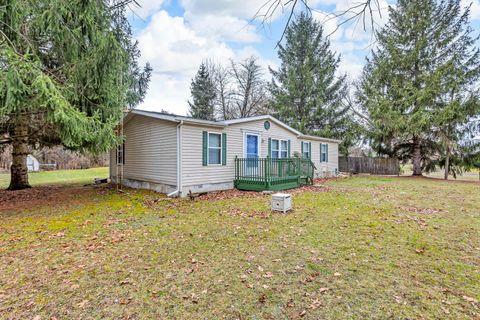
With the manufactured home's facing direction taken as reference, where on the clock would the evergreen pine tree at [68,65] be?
The evergreen pine tree is roughly at 3 o'clock from the manufactured home.

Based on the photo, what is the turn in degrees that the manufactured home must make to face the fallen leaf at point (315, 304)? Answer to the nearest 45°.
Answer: approximately 45° to its right

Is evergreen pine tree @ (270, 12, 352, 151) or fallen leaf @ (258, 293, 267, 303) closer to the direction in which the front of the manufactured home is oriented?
the fallen leaf

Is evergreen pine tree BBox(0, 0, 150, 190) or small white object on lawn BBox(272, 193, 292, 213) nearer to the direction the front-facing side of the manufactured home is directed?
the small white object on lawn

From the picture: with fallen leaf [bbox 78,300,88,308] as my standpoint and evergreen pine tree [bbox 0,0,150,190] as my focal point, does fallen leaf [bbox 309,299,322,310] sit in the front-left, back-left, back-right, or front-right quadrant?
back-right

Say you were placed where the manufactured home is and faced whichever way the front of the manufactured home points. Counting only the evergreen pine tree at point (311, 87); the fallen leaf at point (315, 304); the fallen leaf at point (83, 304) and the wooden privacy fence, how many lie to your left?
2

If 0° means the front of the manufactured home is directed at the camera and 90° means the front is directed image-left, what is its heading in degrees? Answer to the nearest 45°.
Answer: approximately 315°

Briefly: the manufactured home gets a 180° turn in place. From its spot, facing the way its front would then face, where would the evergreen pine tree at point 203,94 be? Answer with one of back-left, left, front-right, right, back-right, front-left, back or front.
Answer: front-right

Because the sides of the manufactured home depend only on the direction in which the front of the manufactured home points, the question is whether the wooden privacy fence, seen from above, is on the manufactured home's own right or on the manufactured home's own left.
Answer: on the manufactured home's own left

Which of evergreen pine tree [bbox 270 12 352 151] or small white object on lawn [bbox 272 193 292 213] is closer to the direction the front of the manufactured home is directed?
the small white object on lawn

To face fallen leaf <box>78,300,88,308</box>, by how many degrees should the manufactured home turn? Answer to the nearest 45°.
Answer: approximately 45° to its right

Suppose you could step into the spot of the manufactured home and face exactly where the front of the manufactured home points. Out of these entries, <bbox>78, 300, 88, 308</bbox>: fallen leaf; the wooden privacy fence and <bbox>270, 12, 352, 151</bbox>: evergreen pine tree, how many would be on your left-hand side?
2

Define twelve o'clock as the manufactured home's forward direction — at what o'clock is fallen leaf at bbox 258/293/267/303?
The fallen leaf is roughly at 1 o'clock from the manufactured home.

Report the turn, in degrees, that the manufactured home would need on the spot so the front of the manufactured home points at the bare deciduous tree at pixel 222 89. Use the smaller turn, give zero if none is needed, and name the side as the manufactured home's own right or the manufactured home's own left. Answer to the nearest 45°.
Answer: approximately 135° to the manufactured home's own left

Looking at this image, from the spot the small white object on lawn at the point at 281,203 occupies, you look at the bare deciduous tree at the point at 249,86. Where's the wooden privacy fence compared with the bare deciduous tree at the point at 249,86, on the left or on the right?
right

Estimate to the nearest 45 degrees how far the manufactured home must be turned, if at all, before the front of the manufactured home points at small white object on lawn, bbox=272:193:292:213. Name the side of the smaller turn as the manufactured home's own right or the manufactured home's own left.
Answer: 0° — it already faces it

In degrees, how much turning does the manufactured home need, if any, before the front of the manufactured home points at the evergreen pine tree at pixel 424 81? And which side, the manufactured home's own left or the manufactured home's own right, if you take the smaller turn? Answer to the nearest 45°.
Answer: approximately 45° to the manufactured home's own left
